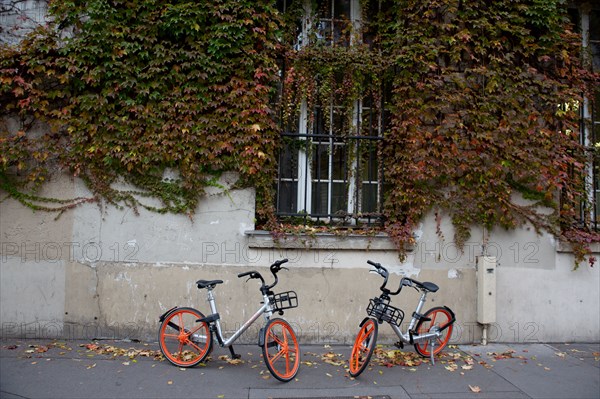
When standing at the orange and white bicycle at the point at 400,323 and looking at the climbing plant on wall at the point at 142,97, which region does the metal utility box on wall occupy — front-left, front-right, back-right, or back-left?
back-right

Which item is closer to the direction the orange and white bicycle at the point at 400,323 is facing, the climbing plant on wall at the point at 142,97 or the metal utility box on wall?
the climbing plant on wall

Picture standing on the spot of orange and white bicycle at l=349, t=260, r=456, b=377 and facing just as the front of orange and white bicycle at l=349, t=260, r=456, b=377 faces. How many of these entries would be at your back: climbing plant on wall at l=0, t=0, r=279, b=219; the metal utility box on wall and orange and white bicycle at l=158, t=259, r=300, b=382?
1

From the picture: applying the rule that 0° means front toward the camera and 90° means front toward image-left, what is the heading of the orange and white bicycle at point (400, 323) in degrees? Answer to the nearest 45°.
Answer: approximately 45°

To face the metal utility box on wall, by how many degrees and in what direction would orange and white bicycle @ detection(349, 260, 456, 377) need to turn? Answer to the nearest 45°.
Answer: approximately 180°

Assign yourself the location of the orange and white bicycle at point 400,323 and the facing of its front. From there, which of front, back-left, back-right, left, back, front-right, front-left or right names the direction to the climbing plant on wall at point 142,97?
front-right
